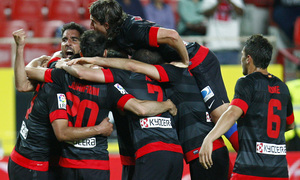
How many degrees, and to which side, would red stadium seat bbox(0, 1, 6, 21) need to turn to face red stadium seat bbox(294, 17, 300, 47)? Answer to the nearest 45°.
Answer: approximately 90° to its left

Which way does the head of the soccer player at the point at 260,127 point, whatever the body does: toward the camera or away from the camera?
away from the camera

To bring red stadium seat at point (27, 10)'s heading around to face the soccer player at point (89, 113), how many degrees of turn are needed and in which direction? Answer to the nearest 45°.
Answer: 0° — it already faces them

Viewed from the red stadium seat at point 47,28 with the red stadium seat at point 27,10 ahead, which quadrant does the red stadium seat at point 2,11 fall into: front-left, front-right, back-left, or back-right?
front-left

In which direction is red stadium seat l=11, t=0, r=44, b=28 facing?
toward the camera

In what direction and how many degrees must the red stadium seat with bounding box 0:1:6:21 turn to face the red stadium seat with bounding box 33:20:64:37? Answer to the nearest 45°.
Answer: approximately 45° to its left

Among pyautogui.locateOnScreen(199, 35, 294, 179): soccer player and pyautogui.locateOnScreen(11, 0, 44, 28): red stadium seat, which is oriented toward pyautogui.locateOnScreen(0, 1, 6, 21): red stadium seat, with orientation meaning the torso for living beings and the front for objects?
the soccer player

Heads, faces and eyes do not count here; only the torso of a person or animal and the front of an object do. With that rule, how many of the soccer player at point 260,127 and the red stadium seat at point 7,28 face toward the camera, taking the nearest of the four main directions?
1

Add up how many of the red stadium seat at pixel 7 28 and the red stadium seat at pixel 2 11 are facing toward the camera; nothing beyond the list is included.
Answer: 2

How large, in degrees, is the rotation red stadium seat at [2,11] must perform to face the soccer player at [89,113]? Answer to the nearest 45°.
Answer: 0° — it already faces them

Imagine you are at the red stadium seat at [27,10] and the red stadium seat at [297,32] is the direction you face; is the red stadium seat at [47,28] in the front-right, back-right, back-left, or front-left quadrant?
front-right

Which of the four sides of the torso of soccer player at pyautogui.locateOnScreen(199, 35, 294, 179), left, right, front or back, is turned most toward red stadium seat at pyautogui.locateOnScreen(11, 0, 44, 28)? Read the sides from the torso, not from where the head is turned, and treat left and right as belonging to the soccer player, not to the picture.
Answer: front

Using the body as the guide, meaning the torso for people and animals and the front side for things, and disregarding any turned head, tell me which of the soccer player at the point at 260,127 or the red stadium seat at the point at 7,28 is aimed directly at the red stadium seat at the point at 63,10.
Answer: the soccer player

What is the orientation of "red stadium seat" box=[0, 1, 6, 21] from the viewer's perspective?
toward the camera

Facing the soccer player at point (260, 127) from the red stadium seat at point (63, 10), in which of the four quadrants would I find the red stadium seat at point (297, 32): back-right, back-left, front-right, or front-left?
front-left

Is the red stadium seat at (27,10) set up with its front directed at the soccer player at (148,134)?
yes

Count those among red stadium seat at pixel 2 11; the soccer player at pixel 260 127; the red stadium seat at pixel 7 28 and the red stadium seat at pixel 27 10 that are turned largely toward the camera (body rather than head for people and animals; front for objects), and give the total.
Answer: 3
